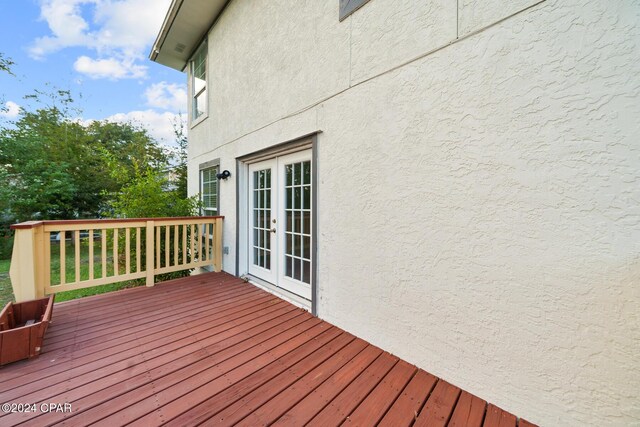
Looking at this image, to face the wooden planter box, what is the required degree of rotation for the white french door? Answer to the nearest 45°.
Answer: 0° — it already faces it

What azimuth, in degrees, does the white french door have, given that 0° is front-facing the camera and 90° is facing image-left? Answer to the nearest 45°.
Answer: approximately 45°

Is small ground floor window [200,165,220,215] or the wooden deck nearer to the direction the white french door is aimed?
the wooden deck

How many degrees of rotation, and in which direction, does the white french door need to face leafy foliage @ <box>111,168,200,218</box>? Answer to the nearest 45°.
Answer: approximately 90° to its right

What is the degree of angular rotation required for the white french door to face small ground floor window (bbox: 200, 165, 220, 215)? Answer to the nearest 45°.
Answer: approximately 90° to its right
